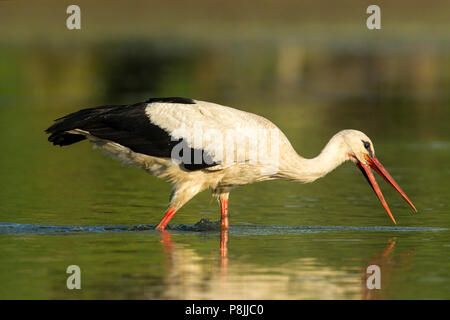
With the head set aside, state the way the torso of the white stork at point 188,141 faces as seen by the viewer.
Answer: to the viewer's right
